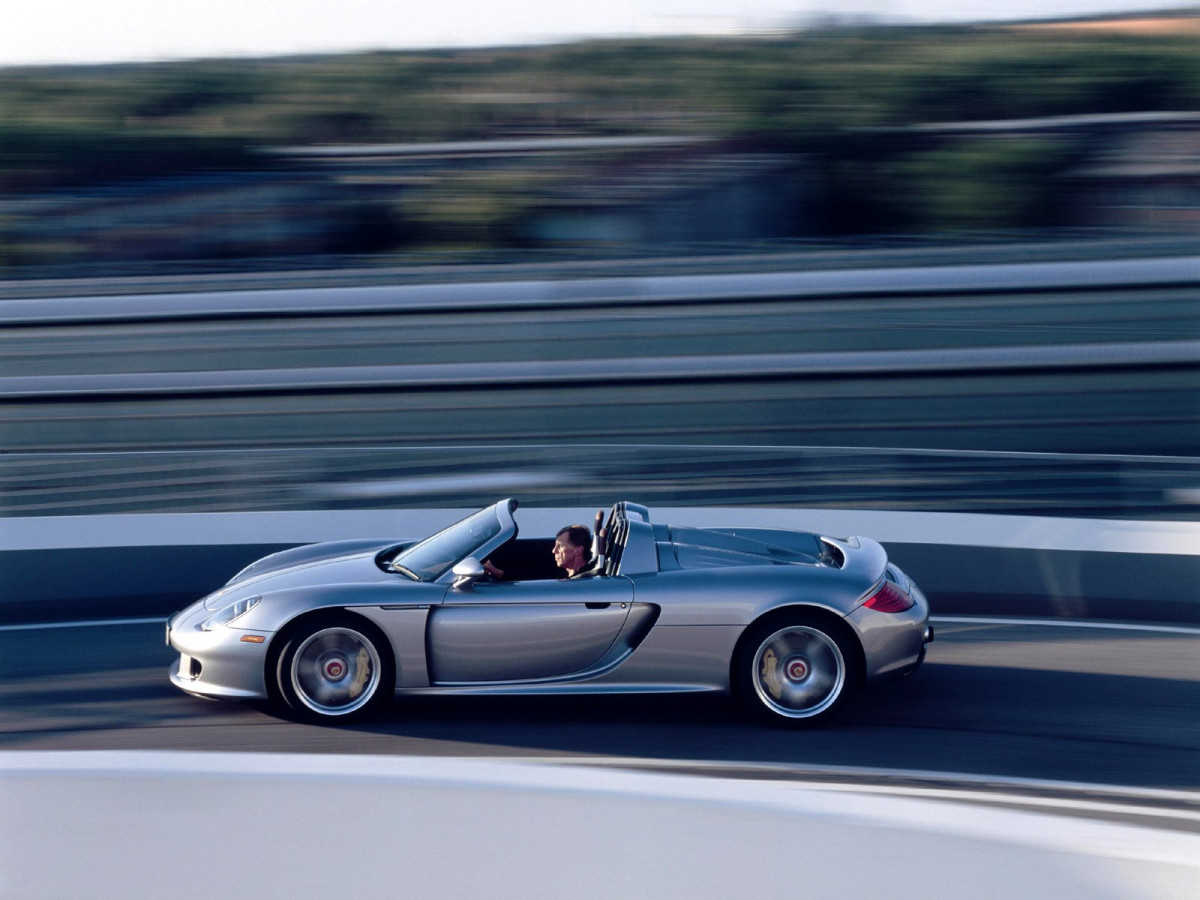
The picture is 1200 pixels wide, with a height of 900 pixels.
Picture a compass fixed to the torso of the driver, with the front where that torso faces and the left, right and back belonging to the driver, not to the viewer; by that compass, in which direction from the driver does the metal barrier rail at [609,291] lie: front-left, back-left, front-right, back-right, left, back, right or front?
right

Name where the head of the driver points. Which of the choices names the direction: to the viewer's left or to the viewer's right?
to the viewer's left

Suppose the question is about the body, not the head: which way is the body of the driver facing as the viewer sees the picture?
to the viewer's left

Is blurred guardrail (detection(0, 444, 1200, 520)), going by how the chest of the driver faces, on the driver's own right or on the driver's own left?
on the driver's own right

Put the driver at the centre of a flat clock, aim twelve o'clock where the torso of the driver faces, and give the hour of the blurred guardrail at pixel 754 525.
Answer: The blurred guardrail is roughly at 4 o'clock from the driver.

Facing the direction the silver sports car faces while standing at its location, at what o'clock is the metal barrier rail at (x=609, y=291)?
The metal barrier rail is roughly at 3 o'clock from the silver sports car.

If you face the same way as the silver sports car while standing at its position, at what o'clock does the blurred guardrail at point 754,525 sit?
The blurred guardrail is roughly at 4 o'clock from the silver sports car.

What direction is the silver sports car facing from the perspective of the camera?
to the viewer's left
